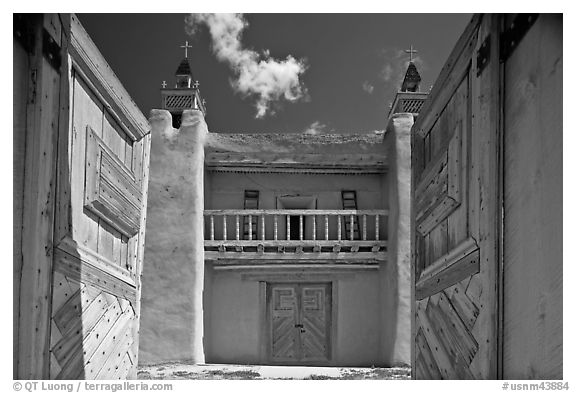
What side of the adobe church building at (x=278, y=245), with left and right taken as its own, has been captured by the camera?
front

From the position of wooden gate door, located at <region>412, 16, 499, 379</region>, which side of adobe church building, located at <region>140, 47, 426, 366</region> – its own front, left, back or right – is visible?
front
